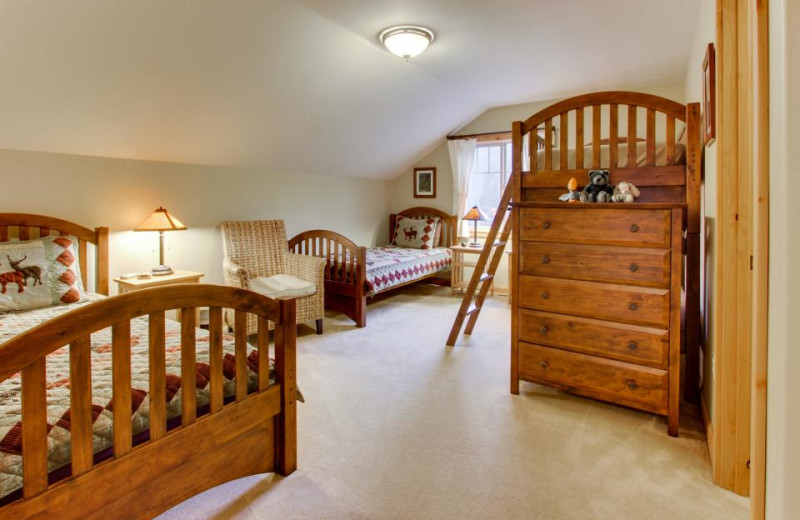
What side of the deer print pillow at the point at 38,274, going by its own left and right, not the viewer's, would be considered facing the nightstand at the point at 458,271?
left

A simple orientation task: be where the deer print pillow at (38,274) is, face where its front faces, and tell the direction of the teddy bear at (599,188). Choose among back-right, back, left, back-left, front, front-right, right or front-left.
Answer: front-left

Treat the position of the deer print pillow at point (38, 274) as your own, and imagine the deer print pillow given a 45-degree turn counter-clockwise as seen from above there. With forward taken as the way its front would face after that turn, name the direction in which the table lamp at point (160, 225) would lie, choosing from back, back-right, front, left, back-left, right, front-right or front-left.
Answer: left

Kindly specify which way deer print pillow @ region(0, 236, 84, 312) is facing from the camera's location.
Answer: facing the viewer

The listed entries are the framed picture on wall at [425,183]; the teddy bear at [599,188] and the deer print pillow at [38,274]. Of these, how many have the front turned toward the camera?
3

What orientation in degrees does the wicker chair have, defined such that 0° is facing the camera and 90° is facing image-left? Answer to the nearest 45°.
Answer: approximately 315°

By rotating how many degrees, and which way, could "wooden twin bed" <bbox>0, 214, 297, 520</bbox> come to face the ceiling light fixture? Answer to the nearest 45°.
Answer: approximately 90° to its left

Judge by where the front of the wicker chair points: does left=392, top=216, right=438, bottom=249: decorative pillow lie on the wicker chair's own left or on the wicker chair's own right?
on the wicker chair's own left

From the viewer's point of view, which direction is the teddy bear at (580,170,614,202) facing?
toward the camera

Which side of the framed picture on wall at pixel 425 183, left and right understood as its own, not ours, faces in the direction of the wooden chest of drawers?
front

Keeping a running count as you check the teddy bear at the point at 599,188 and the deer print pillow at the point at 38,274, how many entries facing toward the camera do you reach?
2

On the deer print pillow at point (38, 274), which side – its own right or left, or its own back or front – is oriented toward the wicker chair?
left

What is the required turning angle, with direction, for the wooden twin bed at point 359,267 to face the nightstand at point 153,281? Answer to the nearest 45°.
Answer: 0° — it already faces it

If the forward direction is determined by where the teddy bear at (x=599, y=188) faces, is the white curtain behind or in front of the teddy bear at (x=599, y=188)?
behind

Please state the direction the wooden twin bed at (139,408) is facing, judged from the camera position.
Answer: facing the viewer and to the right of the viewer

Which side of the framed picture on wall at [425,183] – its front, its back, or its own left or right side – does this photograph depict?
front
